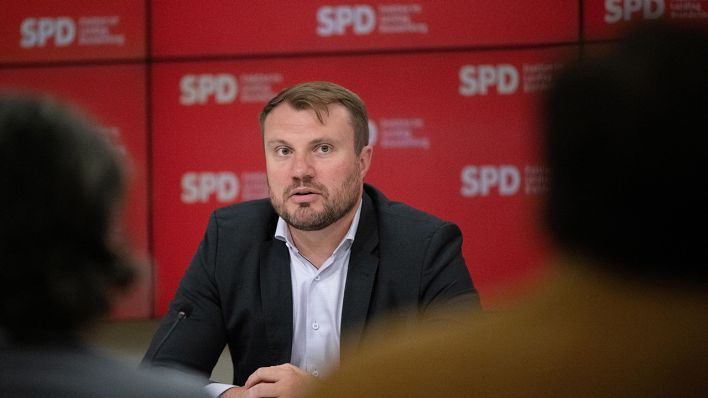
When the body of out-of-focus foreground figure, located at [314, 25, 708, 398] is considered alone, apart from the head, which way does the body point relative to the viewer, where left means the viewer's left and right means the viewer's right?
facing away from the viewer

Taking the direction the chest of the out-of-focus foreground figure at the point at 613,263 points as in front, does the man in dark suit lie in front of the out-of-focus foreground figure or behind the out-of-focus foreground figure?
in front
